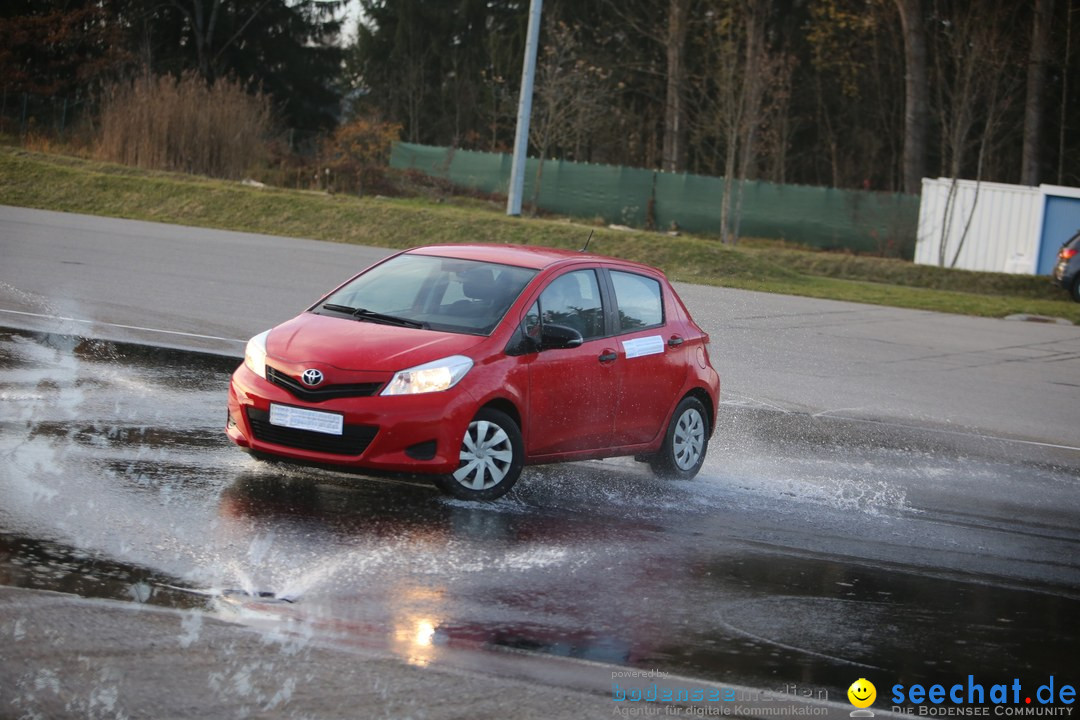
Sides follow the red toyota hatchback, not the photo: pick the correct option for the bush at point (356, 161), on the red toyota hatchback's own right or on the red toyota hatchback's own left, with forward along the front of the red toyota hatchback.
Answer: on the red toyota hatchback's own right

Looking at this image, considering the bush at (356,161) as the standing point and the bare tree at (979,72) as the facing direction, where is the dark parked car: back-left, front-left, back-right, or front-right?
front-right

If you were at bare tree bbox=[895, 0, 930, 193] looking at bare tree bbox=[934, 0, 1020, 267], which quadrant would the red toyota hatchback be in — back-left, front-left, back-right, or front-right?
front-right

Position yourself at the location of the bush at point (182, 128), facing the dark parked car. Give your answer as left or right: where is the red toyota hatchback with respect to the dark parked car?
right

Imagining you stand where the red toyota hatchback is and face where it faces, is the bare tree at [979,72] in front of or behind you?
behind

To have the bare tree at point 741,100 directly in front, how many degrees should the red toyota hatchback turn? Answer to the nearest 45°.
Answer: approximately 135° to its right

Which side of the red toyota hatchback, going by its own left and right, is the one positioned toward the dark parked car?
back

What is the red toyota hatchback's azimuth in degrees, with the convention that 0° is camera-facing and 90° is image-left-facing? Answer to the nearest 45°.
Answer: approximately 45°

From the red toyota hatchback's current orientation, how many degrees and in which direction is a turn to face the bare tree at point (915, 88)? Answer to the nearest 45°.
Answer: approximately 135° to its right

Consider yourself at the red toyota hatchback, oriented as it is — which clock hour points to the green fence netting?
The green fence netting is roughly at 5 o'clock from the red toyota hatchback.
